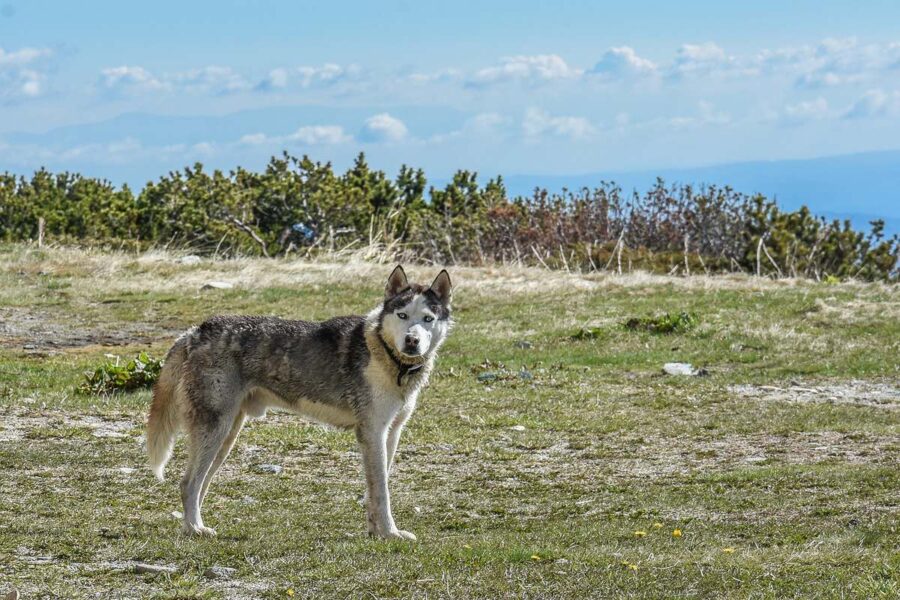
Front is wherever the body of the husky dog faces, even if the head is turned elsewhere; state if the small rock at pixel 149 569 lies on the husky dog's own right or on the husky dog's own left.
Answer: on the husky dog's own right

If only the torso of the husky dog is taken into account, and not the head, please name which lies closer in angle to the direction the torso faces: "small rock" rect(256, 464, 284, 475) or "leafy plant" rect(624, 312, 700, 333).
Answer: the leafy plant

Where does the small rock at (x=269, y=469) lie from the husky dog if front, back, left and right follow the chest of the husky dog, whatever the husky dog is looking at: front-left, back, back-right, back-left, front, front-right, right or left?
left

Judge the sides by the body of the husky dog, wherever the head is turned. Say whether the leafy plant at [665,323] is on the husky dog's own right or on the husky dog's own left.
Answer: on the husky dog's own left

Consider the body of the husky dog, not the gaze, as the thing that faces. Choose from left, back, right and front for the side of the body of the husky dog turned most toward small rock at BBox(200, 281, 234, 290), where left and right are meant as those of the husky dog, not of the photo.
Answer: left

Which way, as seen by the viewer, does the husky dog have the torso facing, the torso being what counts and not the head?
to the viewer's right

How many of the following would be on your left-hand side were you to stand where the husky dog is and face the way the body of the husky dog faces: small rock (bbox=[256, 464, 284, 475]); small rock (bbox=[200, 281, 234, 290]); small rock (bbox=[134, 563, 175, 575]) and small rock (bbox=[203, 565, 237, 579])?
2

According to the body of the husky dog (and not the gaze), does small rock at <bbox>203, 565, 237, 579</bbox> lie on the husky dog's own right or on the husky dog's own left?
on the husky dog's own right
